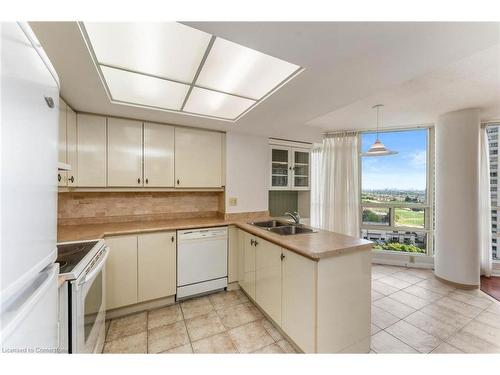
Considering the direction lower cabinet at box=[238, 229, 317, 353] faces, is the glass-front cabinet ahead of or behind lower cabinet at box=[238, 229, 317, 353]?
behind

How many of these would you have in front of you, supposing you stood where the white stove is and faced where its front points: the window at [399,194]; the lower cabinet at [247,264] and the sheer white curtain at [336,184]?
3

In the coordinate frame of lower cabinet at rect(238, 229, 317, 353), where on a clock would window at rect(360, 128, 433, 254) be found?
The window is roughly at 6 o'clock from the lower cabinet.

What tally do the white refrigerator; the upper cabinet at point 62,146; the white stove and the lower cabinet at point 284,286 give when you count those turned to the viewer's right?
3

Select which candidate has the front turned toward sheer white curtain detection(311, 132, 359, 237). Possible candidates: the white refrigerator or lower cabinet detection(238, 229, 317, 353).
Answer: the white refrigerator

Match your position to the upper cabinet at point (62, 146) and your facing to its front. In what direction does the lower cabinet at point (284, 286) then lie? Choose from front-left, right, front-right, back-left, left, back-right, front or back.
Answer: front-right

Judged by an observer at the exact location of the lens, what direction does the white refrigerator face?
facing to the right of the viewer

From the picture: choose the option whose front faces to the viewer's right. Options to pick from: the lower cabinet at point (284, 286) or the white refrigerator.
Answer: the white refrigerator

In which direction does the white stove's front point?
to the viewer's right

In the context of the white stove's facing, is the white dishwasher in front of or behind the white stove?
in front

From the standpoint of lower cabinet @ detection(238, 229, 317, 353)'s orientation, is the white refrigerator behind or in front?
in front

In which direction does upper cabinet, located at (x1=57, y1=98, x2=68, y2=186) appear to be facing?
to the viewer's right

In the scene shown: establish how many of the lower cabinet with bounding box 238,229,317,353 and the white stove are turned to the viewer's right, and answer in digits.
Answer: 1

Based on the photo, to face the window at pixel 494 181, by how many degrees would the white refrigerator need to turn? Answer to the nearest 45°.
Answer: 0° — it already faces it

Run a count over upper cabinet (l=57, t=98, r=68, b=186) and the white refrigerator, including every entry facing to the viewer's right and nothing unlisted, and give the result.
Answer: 2
